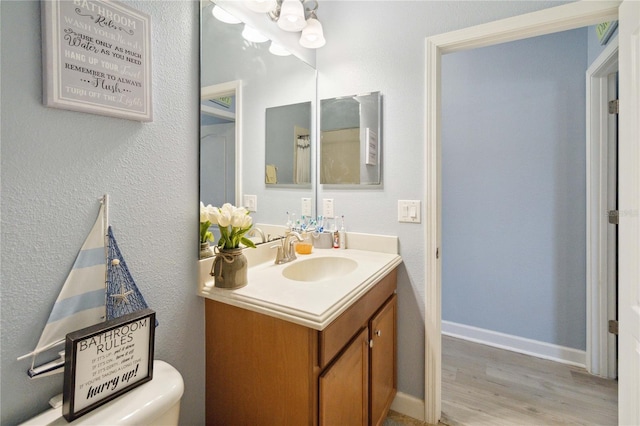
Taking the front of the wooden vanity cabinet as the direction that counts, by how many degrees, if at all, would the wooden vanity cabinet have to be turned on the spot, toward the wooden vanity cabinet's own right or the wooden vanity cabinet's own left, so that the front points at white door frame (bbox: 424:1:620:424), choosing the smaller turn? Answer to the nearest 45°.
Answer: approximately 90° to the wooden vanity cabinet's own left

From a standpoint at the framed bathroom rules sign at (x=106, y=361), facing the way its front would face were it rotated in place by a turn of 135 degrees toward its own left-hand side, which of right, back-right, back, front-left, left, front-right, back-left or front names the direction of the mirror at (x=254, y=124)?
front-right

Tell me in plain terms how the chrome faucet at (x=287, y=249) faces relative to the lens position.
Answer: facing the viewer and to the right of the viewer

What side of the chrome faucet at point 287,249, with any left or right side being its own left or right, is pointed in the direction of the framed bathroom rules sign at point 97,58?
right

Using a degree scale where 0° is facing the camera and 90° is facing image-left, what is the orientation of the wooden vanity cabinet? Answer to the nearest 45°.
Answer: approximately 315°

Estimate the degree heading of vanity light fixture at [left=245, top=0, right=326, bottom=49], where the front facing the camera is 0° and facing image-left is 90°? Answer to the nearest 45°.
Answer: approximately 315°
